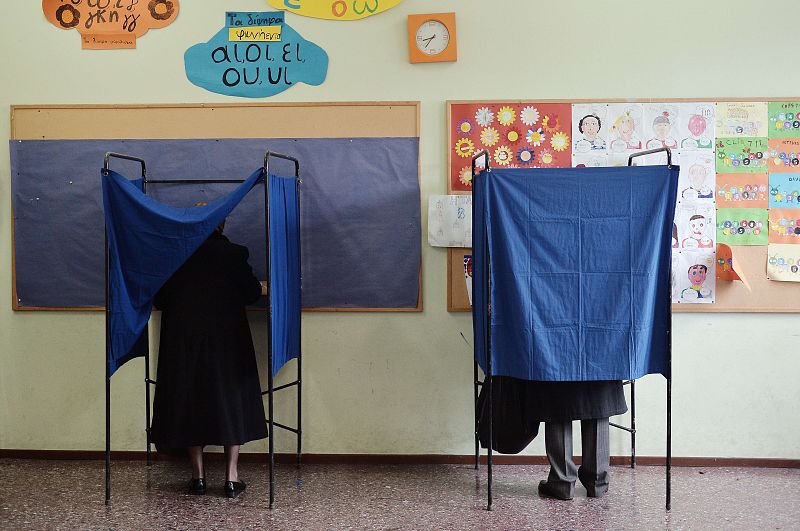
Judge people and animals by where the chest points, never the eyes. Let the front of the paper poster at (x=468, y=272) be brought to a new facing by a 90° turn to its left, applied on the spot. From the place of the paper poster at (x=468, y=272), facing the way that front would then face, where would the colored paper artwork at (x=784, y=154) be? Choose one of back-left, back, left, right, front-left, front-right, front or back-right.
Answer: front

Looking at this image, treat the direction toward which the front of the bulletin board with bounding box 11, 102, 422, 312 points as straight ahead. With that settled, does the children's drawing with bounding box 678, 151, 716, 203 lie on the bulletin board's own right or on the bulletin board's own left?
on the bulletin board's own left

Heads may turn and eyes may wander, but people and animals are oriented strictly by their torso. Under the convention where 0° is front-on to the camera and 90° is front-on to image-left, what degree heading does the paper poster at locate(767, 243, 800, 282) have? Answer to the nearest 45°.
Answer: approximately 0°

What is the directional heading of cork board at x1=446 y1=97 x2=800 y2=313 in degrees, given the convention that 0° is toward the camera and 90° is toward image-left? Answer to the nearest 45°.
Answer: approximately 0°

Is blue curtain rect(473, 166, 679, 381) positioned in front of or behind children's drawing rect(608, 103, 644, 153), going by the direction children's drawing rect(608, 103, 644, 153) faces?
in front
